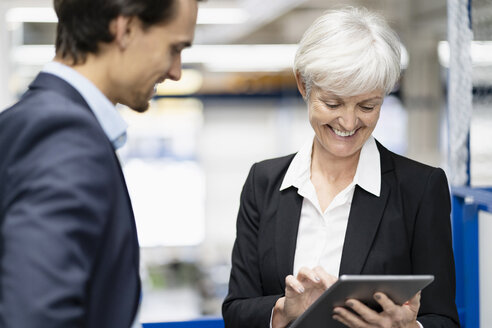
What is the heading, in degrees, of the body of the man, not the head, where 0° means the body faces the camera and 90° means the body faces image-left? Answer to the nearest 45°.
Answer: approximately 270°

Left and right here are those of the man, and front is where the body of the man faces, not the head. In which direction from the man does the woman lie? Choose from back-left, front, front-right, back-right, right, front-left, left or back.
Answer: front-left

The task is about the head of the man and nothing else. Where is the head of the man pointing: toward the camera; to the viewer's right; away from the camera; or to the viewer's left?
to the viewer's right

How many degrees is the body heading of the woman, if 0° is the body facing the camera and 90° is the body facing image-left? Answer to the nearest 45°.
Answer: approximately 0°

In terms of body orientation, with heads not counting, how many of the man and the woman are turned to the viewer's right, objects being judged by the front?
1

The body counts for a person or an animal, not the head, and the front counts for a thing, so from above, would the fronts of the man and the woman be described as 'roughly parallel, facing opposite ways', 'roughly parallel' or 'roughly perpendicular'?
roughly perpendicular

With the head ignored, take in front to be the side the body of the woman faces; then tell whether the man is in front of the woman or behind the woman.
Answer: in front
